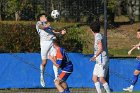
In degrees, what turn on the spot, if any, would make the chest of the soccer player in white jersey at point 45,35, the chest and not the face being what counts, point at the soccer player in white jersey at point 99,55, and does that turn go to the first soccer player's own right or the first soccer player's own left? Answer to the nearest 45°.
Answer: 0° — they already face them

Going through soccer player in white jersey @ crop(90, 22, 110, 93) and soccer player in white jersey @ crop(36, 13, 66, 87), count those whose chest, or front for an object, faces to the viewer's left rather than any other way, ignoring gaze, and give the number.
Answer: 1

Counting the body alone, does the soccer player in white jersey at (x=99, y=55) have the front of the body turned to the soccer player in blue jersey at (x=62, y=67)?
yes

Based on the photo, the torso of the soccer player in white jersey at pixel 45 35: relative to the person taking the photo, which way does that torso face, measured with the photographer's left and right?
facing the viewer and to the right of the viewer

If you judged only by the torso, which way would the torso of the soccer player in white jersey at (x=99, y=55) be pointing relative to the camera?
to the viewer's left

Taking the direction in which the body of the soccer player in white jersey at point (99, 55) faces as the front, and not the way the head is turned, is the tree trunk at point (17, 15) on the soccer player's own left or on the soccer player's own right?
on the soccer player's own right

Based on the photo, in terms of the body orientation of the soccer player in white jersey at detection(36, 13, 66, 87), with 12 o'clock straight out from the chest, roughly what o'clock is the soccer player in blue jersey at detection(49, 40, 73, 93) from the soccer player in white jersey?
The soccer player in blue jersey is roughly at 1 o'clock from the soccer player in white jersey.

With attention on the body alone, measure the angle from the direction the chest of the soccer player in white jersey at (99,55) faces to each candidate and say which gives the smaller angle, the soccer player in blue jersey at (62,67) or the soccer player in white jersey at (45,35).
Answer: the soccer player in blue jersey

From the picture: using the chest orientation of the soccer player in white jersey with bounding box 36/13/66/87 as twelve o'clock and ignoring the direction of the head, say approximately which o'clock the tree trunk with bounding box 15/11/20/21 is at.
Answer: The tree trunk is roughly at 7 o'clock from the soccer player in white jersey.
